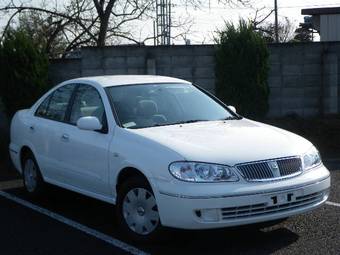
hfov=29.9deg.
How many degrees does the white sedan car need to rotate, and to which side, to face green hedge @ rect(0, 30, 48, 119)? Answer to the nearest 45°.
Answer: approximately 180°

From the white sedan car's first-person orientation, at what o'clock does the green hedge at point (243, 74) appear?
The green hedge is roughly at 8 o'clock from the white sedan car.

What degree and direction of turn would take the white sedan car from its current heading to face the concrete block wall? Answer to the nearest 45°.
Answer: approximately 135° to its left

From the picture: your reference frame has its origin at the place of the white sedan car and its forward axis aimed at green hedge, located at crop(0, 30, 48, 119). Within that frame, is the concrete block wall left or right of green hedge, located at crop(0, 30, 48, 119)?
right

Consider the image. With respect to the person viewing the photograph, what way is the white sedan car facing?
facing the viewer and to the right of the viewer

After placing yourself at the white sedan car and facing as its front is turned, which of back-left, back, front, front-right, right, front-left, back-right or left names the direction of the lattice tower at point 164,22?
back-left

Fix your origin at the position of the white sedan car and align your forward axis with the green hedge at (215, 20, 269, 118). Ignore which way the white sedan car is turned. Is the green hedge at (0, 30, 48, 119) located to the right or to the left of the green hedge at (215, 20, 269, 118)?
left
